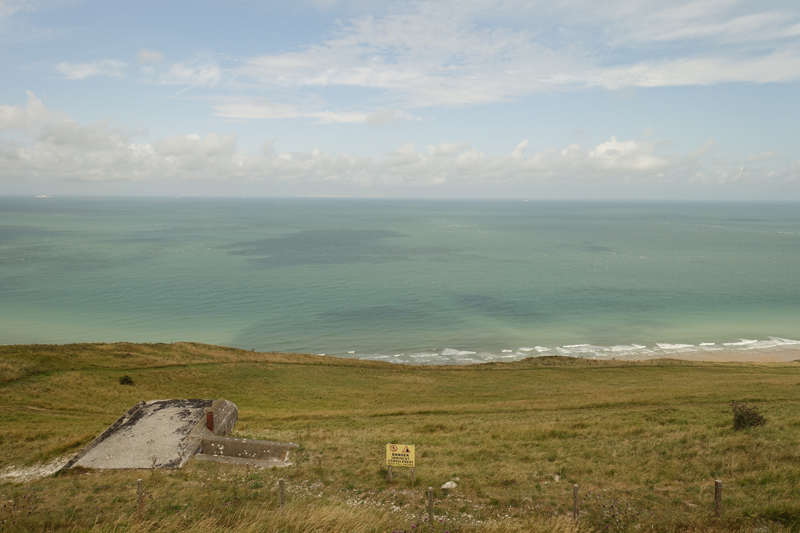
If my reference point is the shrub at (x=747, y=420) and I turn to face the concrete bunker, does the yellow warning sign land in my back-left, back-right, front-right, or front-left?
front-left

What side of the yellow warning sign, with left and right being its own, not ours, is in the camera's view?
front

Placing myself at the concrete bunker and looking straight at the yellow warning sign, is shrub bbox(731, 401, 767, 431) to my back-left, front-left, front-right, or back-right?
front-left

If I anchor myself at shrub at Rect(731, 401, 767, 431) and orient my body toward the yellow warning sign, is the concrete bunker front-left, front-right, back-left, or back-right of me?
front-right
